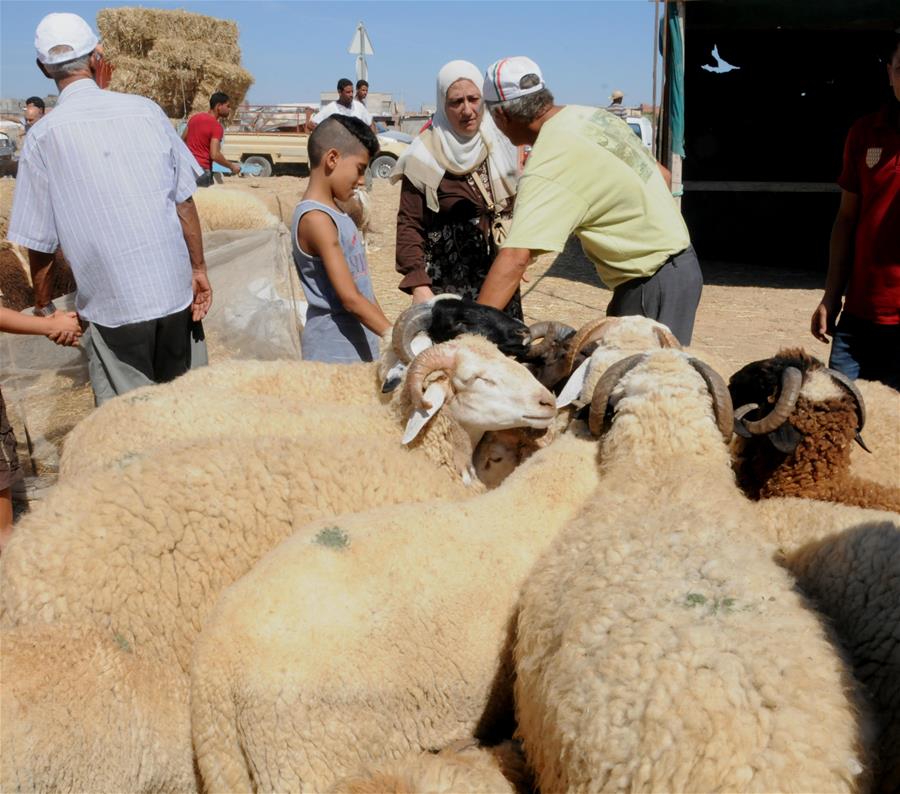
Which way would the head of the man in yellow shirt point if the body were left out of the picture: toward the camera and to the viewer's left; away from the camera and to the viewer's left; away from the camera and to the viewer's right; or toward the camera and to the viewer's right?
away from the camera and to the viewer's left

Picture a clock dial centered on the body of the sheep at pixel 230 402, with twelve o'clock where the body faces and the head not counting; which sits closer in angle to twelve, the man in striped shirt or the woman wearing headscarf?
the woman wearing headscarf

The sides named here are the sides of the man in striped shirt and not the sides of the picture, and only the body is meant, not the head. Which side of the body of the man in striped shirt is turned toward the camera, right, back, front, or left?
back

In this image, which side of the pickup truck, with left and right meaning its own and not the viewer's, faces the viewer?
right

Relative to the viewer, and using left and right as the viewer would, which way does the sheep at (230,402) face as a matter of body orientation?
facing to the right of the viewer

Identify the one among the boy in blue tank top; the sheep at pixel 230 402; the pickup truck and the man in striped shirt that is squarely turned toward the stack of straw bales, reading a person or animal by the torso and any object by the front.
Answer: the man in striped shirt

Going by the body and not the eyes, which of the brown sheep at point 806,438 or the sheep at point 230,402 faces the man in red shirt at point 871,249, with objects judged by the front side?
the sheep

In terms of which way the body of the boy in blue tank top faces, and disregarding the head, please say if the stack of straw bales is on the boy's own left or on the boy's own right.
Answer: on the boy's own left

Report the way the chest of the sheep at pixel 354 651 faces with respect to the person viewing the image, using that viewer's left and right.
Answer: facing away from the viewer and to the right of the viewer

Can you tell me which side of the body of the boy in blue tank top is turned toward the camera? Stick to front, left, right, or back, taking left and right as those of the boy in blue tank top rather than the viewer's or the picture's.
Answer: right

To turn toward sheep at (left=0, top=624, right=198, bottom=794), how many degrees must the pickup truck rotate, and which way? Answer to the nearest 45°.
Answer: approximately 90° to its right

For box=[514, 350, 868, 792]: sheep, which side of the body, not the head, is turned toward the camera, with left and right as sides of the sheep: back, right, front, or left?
back

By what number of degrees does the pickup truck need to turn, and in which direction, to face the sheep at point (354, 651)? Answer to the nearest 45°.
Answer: approximately 90° to its right
